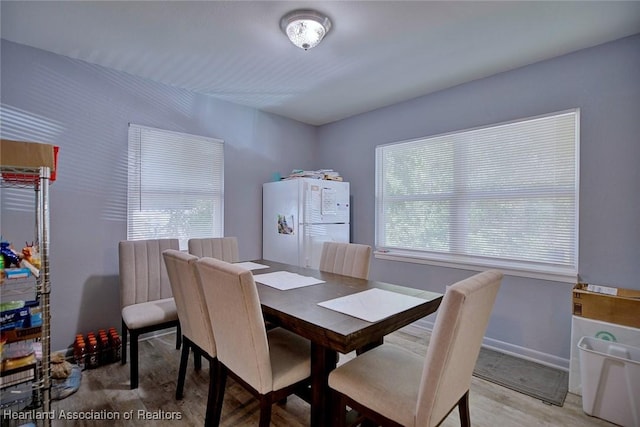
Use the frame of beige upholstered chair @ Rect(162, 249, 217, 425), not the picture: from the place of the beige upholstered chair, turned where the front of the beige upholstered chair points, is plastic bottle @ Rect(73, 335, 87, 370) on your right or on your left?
on your left

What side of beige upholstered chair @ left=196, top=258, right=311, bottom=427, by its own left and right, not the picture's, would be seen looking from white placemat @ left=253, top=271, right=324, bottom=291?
front

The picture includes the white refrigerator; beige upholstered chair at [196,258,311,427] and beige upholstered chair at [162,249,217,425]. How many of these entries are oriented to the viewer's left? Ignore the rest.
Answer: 0

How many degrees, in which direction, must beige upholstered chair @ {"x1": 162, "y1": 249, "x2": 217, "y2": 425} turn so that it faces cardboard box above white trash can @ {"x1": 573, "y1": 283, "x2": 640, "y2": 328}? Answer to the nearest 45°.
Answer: approximately 45° to its right

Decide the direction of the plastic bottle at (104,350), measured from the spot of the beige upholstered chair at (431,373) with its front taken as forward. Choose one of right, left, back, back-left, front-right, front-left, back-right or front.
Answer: front-left

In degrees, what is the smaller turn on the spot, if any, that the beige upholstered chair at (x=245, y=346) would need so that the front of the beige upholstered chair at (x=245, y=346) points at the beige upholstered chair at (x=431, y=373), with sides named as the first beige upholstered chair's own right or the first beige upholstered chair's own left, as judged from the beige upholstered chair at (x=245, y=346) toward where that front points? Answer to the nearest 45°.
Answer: approximately 90° to the first beige upholstered chair's own right

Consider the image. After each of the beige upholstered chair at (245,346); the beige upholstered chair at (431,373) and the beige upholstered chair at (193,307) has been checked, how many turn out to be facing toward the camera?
0

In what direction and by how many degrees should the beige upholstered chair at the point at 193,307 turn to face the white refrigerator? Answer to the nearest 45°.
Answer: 0° — it already faces it

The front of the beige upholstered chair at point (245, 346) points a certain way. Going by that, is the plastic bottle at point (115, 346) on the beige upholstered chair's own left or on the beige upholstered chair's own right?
on the beige upholstered chair's own left

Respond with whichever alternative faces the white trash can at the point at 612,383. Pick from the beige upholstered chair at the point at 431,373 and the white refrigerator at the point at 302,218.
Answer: the white refrigerator

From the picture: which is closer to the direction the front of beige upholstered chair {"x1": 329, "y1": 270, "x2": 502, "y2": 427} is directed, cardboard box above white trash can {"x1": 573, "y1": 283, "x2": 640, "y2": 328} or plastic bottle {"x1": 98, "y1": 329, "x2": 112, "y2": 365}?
the plastic bottle

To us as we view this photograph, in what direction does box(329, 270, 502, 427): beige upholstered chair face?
facing away from the viewer and to the left of the viewer

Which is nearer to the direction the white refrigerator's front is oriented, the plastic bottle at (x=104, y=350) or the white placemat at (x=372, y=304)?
the white placemat

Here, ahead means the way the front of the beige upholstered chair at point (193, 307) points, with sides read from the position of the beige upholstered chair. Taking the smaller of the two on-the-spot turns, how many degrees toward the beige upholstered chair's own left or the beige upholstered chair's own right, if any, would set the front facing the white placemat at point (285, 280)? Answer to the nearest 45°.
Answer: approximately 45° to the beige upholstered chair's own right

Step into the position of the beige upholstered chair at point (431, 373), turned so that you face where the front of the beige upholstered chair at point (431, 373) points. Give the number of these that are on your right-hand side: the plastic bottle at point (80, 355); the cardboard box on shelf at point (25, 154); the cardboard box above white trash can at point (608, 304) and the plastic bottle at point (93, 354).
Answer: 1

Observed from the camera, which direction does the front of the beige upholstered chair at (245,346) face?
facing away from the viewer and to the right of the viewer

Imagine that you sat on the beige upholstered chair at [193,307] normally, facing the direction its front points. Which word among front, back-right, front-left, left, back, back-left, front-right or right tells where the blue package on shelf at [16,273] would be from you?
back-left

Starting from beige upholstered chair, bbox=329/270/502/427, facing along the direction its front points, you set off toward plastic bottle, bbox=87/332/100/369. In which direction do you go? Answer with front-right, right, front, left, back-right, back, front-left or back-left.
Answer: front-left

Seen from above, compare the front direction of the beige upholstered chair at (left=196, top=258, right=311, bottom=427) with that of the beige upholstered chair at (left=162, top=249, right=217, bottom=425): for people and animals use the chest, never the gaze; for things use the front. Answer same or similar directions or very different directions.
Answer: same or similar directions

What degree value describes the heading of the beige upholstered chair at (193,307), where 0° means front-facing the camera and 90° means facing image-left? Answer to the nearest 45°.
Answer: approximately 225°
